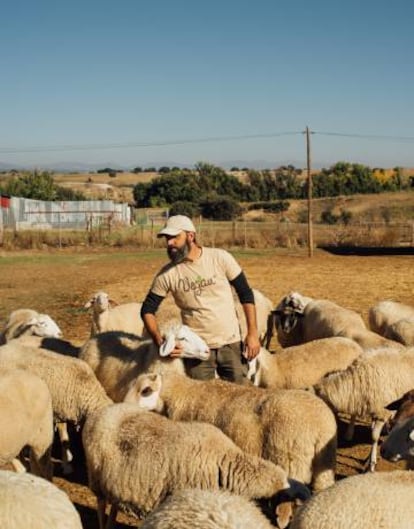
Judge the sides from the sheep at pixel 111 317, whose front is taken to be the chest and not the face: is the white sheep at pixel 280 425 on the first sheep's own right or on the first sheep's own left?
on the first sheep's own left

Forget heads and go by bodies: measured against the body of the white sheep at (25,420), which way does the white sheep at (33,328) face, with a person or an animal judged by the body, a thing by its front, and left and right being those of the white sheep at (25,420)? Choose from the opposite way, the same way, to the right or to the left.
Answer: the opposite way

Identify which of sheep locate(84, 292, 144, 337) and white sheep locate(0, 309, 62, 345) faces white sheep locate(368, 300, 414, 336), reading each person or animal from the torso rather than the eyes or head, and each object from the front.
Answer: white sheep locate(0, 309, 62, 345)

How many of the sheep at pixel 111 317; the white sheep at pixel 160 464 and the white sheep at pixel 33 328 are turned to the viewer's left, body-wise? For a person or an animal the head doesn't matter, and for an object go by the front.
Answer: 1

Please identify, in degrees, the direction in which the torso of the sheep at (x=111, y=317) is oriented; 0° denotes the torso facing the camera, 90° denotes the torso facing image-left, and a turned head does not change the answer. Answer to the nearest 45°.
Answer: approximately 90°

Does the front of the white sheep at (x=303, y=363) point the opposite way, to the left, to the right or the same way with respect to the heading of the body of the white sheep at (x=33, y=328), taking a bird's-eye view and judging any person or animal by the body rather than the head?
the opposite way

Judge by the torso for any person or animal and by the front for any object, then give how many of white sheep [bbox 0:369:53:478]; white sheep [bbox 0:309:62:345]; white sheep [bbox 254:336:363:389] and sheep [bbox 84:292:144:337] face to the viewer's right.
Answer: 1

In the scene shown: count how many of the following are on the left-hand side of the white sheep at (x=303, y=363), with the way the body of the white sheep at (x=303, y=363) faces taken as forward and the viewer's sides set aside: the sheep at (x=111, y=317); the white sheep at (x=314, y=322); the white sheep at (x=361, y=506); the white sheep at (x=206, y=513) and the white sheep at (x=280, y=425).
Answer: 3

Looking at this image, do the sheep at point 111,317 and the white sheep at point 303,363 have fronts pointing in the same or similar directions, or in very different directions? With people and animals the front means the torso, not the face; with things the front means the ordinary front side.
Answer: same or similar directions

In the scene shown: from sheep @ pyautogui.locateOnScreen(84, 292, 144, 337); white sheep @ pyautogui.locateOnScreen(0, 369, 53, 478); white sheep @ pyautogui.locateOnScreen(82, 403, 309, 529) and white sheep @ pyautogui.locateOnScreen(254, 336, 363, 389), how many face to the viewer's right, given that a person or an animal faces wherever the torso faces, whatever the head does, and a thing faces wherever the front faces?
1

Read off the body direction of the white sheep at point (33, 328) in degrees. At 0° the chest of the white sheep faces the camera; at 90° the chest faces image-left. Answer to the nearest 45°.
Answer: approximately 270°

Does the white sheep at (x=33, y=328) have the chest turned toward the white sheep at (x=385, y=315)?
yes

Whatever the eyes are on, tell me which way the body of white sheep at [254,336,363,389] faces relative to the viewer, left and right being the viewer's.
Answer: facing to the left of the viewer
